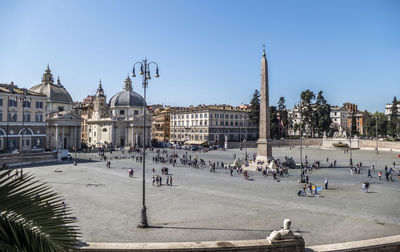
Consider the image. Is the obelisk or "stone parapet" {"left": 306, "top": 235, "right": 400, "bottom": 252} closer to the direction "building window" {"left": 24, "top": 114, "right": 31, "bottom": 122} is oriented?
the stone parapet

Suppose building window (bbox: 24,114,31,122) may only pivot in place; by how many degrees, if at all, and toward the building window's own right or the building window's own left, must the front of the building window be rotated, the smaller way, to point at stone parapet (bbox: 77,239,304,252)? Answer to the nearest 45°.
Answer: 0° — it already faces it

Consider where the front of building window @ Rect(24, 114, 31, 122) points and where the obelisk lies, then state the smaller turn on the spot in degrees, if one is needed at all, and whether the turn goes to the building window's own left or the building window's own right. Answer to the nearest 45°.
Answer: approximately 45° to the building window's own left

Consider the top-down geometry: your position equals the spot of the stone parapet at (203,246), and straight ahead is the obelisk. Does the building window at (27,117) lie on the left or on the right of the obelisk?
left

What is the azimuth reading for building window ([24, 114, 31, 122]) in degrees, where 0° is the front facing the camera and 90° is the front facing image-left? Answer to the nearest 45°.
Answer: approximately 0°

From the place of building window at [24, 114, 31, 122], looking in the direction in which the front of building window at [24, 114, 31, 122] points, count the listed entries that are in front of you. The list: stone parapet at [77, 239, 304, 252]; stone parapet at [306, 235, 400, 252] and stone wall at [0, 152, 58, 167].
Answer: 3

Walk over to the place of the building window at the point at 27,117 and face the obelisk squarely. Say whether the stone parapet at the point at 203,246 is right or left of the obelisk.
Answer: right

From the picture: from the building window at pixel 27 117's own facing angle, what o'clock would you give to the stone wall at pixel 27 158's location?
The stone wall is roughly at 12 o'clock from the building window.
